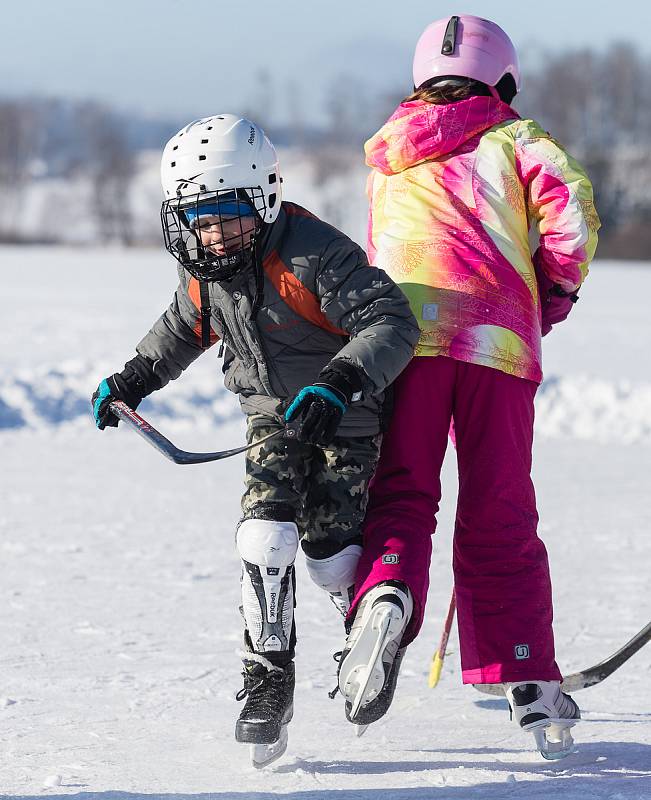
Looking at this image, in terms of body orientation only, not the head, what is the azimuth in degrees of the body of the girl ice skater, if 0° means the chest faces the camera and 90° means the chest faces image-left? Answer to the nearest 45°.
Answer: approximately 225°

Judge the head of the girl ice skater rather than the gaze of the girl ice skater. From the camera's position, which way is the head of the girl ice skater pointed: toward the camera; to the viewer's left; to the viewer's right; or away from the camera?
away from the camera

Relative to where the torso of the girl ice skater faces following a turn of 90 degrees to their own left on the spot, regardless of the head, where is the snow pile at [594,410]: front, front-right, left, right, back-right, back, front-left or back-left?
front-right

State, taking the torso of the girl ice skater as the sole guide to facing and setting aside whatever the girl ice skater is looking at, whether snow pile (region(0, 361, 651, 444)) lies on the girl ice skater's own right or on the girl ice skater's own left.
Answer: on the girl ice skater's own left
